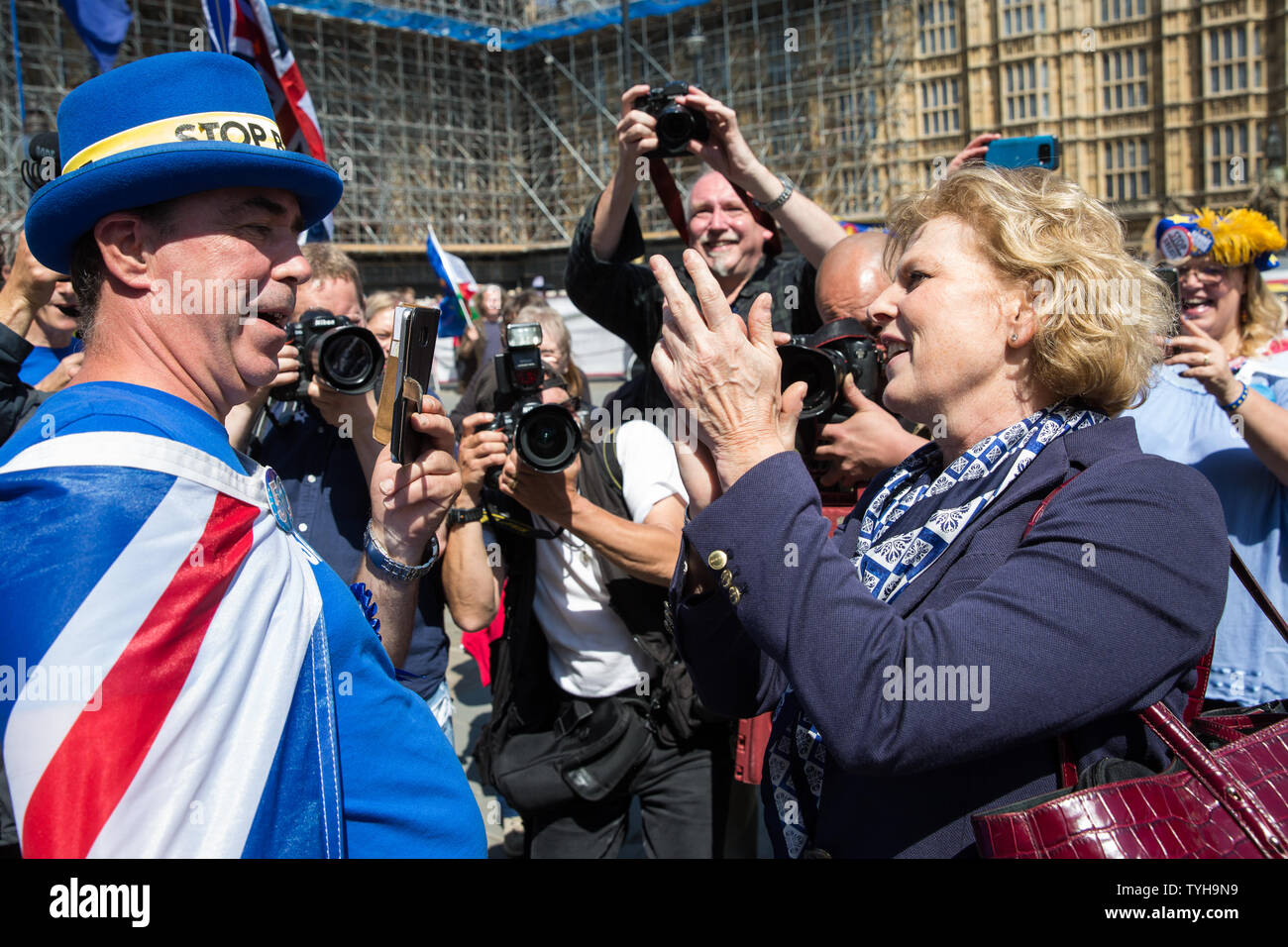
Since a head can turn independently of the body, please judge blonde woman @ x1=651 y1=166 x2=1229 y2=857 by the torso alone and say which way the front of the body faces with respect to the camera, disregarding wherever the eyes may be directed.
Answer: to the viewer's left

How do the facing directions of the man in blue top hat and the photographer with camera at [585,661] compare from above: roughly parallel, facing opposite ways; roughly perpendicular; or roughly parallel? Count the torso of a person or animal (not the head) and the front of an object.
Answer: roughly perpendicular

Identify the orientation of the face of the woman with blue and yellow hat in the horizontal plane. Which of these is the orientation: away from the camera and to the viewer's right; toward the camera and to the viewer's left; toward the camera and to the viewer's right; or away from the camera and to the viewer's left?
toward the camera and to the viewer's left

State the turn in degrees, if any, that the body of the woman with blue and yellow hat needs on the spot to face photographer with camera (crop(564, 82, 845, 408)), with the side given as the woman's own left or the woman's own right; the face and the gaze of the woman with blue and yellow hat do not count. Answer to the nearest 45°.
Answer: approximately 45° to the woman's own right

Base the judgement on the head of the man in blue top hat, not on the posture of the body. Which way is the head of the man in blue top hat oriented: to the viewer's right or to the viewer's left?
to the viewer's right

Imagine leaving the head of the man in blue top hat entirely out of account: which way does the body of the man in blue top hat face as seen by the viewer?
to the viewer's right

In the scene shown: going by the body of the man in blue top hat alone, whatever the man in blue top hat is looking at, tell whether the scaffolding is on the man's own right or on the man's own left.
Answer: on the man's own left

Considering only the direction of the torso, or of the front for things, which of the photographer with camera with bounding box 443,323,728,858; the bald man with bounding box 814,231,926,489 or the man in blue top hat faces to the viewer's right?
the man in blue top hat
